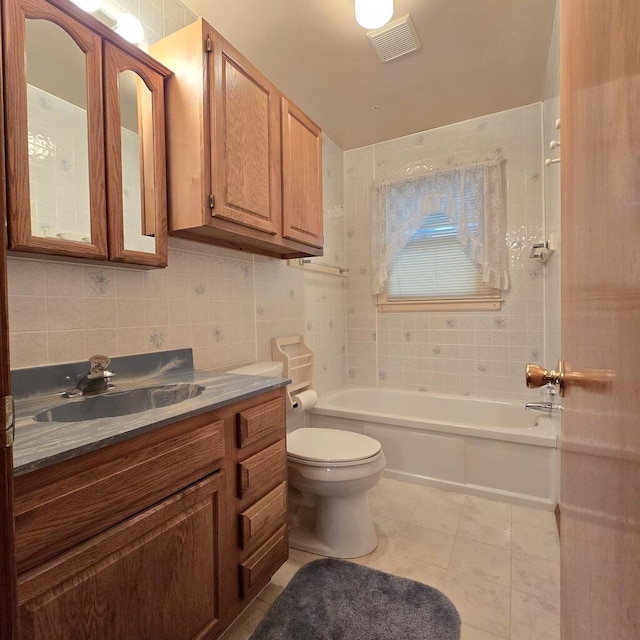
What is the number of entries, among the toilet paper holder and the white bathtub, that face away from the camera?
0

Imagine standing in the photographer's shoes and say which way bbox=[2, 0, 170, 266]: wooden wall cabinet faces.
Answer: facing the viewer and to the right of the viewer

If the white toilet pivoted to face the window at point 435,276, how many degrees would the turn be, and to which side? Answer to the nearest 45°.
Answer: approximately 90° to its left

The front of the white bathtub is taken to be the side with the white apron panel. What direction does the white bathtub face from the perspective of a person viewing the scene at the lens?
facing the viewer

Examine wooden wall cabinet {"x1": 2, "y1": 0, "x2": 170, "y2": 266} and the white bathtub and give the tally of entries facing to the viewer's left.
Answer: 0

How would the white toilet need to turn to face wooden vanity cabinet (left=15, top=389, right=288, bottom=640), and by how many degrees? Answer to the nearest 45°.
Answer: approximately 90° to its right

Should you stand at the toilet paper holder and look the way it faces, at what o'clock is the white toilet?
The white toilet is roughly at 1 o'clock from the toilet paper holder.

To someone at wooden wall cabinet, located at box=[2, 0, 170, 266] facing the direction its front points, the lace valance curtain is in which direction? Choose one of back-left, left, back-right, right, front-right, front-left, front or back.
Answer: front-left

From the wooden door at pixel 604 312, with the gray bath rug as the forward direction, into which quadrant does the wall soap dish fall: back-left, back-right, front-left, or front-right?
front-right

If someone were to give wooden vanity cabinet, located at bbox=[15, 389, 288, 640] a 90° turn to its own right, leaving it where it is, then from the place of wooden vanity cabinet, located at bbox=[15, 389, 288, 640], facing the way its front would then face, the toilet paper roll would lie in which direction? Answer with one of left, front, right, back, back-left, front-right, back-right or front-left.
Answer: back

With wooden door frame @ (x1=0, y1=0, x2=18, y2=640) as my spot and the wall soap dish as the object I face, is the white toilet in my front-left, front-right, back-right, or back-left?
front-left
